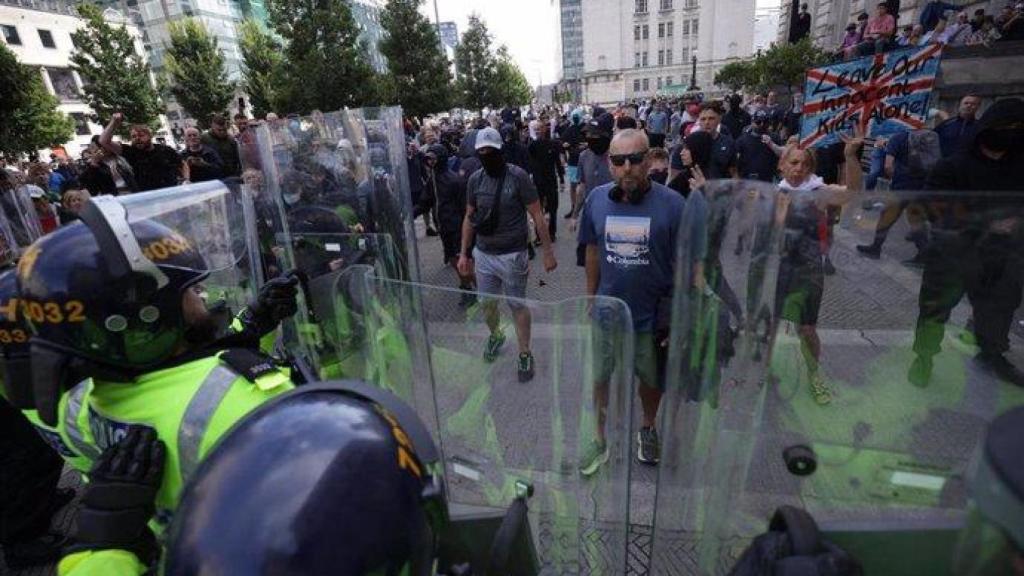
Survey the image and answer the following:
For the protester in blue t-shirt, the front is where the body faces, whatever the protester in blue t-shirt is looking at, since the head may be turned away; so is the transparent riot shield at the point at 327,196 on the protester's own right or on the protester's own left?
on the protester's own right

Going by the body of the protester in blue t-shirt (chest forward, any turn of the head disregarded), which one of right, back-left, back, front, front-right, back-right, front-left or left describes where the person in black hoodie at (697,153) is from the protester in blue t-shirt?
back

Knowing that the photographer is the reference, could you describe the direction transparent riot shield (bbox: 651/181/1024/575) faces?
facing away from the viewer

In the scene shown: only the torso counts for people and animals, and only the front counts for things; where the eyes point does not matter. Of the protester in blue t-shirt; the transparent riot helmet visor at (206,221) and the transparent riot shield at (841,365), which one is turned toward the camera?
the protester in blue t-shirt

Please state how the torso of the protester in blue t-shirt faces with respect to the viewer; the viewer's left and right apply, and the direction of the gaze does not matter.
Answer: facing the viewer

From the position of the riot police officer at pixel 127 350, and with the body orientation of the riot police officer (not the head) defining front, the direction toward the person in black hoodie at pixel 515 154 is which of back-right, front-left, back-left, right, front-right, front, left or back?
front

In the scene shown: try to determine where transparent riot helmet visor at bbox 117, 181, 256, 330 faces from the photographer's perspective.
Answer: facing away from the viewer and to the right of the viewer

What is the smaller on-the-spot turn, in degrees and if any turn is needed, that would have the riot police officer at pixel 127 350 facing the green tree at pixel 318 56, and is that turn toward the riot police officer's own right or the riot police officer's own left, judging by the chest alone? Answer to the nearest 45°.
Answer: approximately 45° to the riot police officer's own left

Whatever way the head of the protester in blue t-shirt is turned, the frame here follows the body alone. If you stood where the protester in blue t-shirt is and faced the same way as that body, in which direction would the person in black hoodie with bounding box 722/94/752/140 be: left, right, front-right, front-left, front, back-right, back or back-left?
back

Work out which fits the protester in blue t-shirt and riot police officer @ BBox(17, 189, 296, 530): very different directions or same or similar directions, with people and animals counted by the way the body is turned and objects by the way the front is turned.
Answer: very different directions

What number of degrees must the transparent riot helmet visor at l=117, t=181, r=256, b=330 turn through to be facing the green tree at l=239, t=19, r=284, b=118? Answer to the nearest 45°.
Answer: approximately 45° to its left

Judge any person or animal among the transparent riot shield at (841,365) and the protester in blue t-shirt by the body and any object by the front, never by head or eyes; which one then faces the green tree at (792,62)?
the transparent riot shield

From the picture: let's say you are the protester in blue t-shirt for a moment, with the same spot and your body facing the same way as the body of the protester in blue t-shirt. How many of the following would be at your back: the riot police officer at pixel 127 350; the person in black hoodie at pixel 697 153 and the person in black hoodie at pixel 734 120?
2

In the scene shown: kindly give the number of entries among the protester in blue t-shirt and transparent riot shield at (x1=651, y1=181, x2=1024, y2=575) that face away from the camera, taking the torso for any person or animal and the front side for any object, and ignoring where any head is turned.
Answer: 1

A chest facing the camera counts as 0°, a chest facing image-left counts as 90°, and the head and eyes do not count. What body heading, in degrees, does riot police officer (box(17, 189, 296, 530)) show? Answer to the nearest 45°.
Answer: approximately 225°

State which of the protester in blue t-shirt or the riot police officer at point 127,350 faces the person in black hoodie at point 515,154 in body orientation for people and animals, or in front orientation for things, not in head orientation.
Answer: the riot police officer
